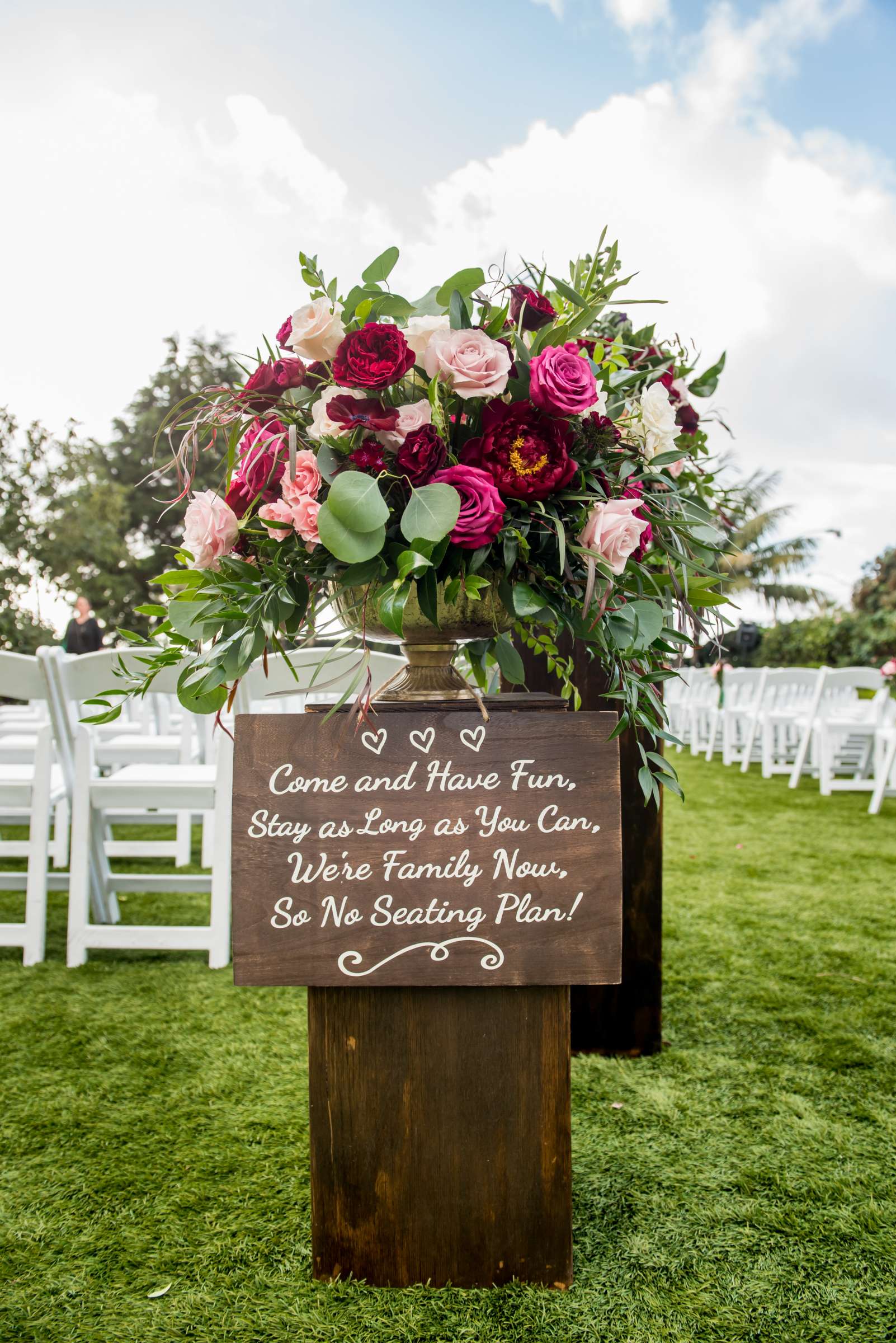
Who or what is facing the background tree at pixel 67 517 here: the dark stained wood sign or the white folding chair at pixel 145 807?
the white folding chair

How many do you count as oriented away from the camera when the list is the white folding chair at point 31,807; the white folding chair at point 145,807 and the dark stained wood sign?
2

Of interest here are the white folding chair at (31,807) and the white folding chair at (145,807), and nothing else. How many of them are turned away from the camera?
2

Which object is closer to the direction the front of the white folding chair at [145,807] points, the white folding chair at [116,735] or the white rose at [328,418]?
the white folding chair

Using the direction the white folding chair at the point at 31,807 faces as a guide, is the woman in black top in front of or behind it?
in front

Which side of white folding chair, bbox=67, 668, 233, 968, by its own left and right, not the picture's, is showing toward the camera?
back

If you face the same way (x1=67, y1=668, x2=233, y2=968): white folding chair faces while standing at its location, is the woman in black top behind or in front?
in front

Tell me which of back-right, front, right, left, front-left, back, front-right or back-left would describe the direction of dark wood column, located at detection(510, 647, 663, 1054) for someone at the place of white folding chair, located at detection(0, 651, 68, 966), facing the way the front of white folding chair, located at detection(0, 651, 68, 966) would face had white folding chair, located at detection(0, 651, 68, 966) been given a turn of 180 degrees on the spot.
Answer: front-left

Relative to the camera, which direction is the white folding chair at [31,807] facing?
away from the camera

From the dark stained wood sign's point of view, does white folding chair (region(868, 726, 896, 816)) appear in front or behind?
behind
